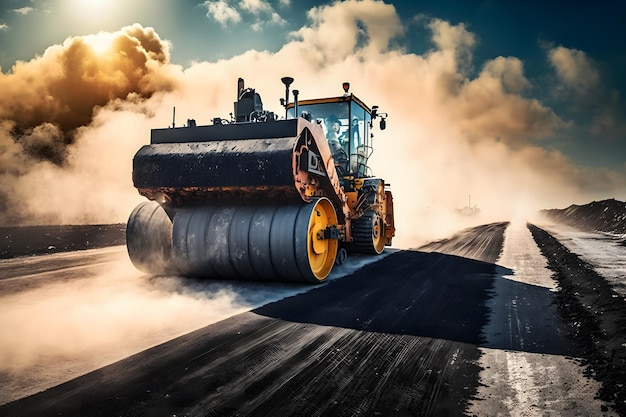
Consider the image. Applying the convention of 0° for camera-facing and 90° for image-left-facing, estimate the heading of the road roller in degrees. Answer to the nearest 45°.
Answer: approximately 45°
